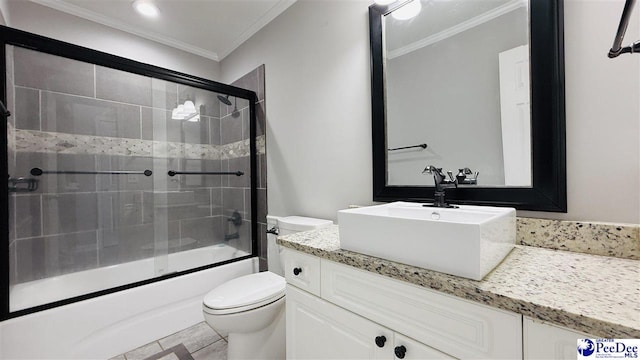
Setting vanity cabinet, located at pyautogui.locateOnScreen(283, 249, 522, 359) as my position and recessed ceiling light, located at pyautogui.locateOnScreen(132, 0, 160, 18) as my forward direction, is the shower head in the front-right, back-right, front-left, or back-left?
front-right

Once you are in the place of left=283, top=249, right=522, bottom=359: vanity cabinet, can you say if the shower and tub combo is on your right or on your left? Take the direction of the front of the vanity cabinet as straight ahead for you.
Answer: on your right

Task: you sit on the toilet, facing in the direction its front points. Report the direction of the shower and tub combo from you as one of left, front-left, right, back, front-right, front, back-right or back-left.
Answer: right

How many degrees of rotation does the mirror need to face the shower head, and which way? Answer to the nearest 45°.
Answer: approximately 45° to its right

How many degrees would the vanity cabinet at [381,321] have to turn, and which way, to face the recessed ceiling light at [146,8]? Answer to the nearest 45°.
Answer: approximately 45° to its right

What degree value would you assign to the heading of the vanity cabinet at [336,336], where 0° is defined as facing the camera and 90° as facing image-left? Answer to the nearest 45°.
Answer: approximately 45°

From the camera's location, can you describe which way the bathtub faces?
facing the viewer and to the right of the viewer

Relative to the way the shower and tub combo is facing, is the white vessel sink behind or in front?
in front

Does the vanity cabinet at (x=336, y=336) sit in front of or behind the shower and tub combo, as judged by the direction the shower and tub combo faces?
in front

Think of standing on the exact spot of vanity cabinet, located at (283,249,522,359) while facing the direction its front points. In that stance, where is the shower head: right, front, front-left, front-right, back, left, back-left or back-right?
right

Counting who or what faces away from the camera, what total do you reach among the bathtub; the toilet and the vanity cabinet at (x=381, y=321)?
0

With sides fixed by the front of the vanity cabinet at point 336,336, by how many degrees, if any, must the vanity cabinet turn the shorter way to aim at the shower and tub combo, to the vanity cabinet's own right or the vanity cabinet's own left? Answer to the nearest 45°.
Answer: approximately 45° to the vanity cabinet's own right

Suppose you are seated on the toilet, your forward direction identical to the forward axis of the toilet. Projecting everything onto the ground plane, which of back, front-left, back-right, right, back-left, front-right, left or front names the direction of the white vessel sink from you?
left
